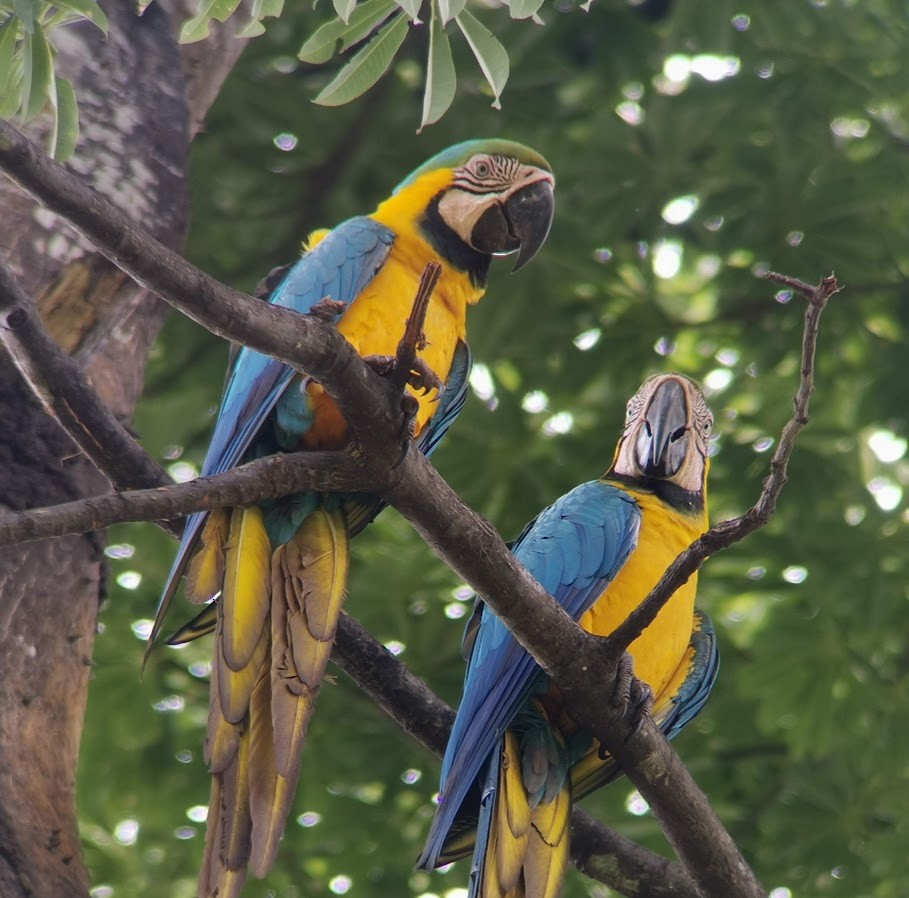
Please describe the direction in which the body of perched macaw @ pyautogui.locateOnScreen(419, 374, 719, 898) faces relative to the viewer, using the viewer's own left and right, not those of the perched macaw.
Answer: facing the viewer and to the right of the viewer

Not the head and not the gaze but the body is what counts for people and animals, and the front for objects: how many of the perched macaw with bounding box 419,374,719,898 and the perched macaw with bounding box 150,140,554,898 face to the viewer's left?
0

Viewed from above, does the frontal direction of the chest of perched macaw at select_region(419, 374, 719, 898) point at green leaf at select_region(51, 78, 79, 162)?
no

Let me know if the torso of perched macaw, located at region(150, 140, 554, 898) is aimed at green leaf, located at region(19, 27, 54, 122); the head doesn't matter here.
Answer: no

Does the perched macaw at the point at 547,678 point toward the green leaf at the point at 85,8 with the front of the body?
no

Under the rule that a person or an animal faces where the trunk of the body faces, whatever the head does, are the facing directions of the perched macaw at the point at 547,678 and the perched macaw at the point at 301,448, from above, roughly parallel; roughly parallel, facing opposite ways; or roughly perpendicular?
roughly parallel

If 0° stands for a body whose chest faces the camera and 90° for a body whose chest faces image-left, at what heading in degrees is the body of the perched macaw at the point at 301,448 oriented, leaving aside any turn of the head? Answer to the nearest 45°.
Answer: approximately 315°

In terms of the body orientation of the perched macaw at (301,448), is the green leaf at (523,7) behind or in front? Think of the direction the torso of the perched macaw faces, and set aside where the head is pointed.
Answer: in front

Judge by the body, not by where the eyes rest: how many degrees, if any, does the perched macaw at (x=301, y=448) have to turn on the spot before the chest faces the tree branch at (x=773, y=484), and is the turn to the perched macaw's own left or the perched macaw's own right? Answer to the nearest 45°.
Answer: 0° — it already faces it
